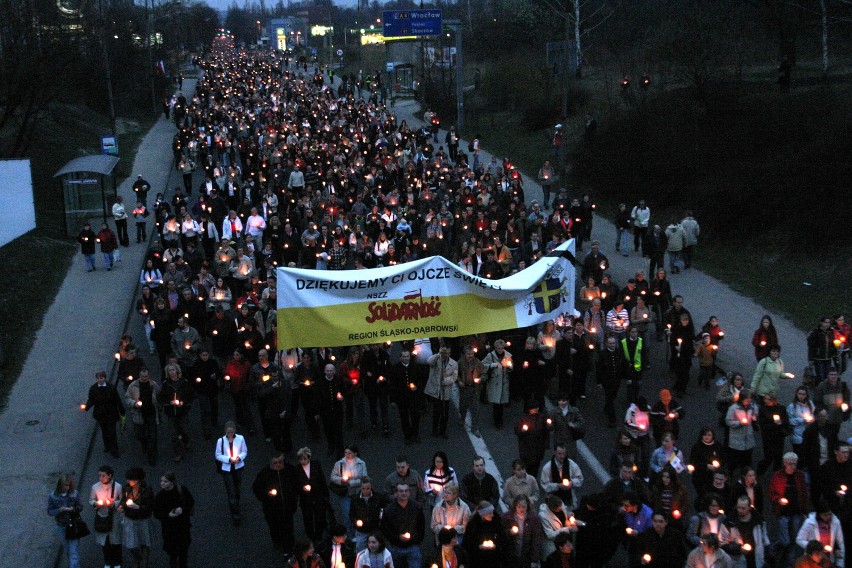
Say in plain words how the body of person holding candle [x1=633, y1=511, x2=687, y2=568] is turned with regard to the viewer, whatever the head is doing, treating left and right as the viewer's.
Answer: facing the viewer

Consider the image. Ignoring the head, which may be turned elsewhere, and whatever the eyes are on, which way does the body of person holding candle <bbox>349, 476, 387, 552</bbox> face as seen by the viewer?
toward the camera

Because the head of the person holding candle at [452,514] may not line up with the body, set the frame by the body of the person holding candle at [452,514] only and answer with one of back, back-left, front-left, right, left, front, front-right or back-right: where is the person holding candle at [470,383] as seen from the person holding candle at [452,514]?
back

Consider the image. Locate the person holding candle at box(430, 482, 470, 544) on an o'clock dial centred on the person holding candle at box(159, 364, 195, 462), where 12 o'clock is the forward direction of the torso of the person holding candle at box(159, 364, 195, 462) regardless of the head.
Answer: the person holding candle at box(430, 482, 470, 544) is roughly at 11 o'clock from the person holding candle at box(159, 364, 195, 462).

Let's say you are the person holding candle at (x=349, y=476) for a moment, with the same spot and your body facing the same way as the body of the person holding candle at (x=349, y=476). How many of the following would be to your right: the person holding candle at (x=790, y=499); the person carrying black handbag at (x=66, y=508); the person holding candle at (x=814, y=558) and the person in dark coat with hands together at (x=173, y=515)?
2

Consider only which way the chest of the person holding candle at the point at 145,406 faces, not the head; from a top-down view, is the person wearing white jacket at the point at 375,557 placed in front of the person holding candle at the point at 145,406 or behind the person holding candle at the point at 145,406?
in front

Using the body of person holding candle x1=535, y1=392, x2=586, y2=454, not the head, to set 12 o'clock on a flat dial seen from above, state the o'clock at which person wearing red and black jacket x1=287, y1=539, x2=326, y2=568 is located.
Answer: person wearing red and black jacket x1=287, y1=539, x2=326, y2=568 is roughly at 1 o'clock from person holding candle x1=535, y1=392, x2=586, y2=454.

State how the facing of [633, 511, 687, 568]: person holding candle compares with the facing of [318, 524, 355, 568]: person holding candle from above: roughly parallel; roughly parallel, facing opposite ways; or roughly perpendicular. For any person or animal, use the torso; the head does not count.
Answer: roughly parallel

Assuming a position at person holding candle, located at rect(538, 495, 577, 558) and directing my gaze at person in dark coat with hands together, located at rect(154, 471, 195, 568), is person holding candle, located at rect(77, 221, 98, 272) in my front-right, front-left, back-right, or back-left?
front-right

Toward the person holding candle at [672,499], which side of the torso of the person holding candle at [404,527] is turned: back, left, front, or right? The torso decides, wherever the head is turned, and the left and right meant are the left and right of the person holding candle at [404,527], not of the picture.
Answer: left

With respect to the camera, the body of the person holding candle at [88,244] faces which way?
toward the camera

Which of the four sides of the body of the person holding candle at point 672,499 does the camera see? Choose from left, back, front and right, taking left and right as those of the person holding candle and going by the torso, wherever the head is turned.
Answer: front

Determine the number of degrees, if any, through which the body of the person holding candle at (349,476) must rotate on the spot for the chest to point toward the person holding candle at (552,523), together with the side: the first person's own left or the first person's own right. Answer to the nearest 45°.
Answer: approximately 45° to the first person's own left

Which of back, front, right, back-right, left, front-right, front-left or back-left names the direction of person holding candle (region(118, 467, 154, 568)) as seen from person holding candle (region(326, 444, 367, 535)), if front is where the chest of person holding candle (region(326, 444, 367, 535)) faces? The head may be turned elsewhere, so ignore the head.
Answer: right
